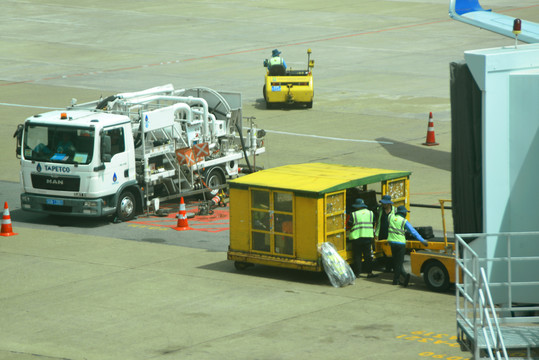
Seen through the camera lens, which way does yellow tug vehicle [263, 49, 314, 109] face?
facing away from the viewer

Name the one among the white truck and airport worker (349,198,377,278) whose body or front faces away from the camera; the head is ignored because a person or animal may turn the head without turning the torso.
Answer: the airport worker

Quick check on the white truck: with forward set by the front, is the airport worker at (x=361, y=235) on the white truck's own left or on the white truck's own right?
on the white truck's own left

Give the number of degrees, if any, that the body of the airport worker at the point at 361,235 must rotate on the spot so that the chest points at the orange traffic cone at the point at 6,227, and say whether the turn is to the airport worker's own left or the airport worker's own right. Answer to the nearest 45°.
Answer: approximately 90° to the airport worker's own left

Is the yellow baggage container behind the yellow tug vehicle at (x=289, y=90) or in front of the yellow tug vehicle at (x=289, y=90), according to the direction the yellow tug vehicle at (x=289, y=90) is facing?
behind

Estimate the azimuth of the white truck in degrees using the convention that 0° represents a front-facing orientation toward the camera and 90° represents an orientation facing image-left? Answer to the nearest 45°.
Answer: approximately 45°

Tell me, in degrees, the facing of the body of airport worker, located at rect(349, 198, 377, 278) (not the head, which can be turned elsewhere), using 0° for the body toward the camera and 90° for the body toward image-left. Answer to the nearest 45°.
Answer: approximately 180°

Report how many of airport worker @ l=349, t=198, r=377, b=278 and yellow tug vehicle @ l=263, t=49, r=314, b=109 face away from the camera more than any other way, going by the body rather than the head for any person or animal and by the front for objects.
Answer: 2

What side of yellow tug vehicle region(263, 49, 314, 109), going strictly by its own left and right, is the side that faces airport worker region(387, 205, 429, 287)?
back

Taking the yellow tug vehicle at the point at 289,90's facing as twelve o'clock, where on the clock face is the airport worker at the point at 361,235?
The airport worker is roughly at 6 o'clock from the yellow tug vehicle.

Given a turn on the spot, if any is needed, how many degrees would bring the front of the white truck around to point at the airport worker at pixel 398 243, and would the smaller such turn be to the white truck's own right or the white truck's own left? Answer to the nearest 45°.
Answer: approximately 90° to the white truck's own left

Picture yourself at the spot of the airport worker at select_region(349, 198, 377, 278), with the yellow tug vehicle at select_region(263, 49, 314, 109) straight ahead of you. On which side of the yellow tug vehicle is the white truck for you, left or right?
left

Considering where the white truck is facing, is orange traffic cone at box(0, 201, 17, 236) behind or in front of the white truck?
in front
